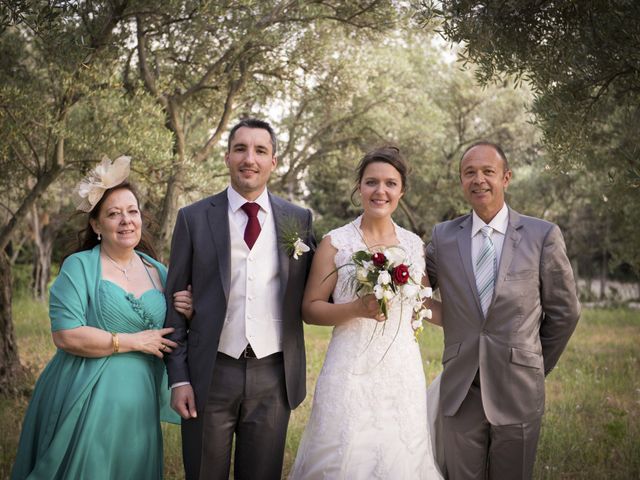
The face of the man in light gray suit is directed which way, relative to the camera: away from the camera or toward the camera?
toward the camera

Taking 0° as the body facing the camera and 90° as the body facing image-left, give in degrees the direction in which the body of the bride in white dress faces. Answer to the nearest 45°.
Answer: approximately 0°

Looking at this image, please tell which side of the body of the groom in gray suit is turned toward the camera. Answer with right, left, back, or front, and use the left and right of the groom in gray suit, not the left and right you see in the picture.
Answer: front

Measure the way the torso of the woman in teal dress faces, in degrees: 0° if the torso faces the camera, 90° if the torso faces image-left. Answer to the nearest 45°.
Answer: approximately 315°

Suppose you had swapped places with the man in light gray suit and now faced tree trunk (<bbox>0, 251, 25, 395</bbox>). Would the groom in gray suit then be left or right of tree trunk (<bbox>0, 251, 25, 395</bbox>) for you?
left

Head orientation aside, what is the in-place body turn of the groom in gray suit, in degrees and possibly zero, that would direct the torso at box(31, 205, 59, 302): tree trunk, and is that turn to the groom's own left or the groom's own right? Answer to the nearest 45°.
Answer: approximately 180°

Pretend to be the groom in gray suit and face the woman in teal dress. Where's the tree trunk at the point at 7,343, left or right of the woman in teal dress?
right

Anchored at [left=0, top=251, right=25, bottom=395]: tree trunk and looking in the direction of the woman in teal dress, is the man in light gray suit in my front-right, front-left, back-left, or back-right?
front-left

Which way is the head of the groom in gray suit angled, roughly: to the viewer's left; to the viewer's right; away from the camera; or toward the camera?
toward the camera

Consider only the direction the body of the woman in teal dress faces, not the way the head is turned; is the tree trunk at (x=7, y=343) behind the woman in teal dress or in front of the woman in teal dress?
behind

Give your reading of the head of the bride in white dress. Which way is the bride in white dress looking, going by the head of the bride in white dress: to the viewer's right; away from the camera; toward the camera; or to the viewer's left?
toward the camera

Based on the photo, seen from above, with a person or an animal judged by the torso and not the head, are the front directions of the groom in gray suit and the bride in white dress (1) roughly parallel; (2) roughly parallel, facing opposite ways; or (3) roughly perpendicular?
roughly parallel

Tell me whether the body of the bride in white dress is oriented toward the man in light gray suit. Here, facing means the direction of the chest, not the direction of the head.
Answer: no

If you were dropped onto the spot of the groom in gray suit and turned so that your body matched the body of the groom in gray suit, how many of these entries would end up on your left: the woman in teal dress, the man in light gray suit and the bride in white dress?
2

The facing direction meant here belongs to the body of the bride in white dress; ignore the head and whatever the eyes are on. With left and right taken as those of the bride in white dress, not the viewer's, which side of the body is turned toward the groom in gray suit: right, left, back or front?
right

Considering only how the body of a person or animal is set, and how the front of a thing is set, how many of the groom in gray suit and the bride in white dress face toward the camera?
2
